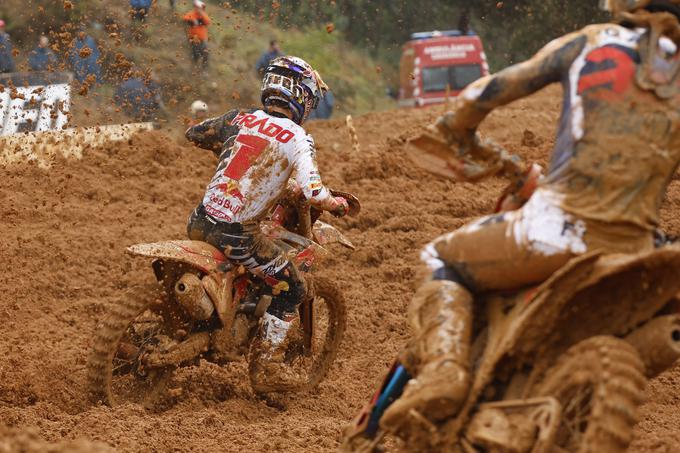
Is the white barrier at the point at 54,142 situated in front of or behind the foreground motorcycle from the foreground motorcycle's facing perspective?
in front

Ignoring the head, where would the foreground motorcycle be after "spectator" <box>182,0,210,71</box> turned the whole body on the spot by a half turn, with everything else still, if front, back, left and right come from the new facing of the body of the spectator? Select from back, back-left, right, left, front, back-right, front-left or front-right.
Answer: back

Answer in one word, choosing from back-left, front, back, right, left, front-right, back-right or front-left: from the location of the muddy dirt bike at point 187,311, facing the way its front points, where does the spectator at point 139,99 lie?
front-left

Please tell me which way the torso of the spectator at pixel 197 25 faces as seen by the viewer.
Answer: toward the camera

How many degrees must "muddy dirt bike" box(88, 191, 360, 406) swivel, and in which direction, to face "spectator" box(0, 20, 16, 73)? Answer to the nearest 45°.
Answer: approximately 45° to its left

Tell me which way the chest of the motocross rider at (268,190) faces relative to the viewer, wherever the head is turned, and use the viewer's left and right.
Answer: facing away from the viewer and to the right of the viewer

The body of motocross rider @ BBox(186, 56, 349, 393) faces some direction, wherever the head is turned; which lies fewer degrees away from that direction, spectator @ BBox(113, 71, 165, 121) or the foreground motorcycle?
the spectator

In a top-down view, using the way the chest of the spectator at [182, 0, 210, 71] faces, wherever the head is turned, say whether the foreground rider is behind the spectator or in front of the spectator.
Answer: in front

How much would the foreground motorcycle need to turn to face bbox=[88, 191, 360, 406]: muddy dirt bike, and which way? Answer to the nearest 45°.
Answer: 0° — it already faces it

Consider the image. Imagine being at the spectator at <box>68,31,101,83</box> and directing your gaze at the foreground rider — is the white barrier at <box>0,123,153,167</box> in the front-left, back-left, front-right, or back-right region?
front-right

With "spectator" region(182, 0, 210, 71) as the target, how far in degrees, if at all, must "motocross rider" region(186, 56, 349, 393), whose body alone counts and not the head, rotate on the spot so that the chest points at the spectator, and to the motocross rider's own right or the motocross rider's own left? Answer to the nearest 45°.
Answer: approximately 45° to the motocross rider's own left

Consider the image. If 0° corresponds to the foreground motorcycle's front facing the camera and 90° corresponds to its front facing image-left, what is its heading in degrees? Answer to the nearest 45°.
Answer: approximately 135°

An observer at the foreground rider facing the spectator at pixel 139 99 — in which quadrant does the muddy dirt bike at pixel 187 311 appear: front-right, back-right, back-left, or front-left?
front-left

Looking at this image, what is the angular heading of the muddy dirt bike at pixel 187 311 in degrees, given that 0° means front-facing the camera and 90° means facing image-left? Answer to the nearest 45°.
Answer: approximately 225°

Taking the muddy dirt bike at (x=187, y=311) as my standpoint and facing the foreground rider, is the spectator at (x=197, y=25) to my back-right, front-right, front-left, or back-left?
back-left

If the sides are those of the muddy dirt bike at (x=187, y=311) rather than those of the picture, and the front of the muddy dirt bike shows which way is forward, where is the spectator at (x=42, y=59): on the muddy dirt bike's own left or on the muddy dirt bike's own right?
on the muddy dirt bike's own left
